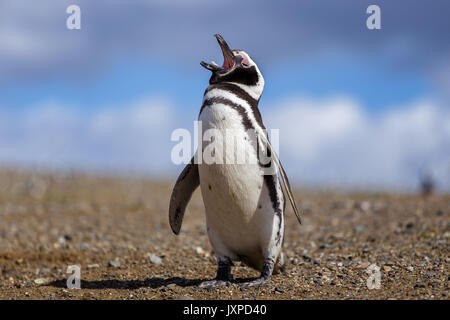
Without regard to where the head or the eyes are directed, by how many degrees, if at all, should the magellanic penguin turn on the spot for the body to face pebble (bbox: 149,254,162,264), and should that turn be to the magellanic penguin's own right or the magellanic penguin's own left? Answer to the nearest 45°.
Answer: approximately 90° to the magellanic penguin's own right

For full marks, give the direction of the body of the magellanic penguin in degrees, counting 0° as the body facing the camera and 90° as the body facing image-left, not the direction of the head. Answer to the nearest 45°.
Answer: approximately 45°

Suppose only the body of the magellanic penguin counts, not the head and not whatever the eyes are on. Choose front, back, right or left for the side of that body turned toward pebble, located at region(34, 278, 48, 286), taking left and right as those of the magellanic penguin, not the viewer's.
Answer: right

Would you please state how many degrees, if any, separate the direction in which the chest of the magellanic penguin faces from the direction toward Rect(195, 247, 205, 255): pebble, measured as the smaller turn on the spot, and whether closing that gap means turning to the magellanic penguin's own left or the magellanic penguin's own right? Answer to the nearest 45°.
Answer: approximately 135° to the magellanic penguin's own right

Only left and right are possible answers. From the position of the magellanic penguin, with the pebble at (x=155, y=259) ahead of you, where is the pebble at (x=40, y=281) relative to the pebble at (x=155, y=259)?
left

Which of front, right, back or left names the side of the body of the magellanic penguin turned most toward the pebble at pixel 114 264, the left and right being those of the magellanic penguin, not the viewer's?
right
